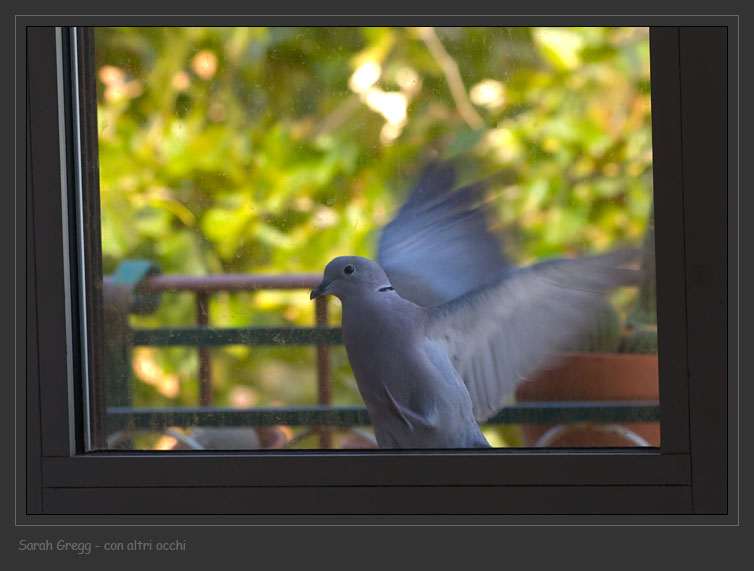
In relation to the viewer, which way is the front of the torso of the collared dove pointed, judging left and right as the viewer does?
facing to the left of the viewer
